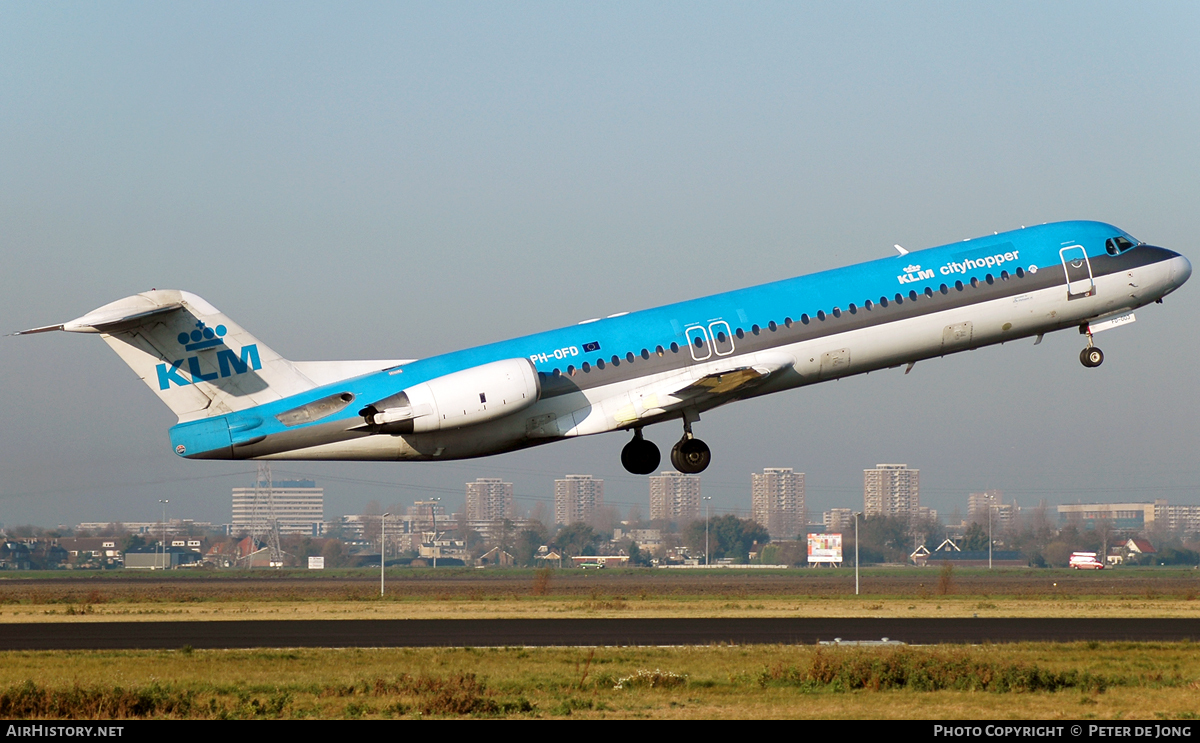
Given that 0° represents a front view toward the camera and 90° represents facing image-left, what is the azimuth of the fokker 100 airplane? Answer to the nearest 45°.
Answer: approximately 270°
